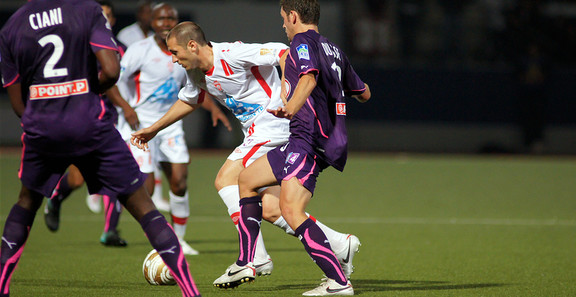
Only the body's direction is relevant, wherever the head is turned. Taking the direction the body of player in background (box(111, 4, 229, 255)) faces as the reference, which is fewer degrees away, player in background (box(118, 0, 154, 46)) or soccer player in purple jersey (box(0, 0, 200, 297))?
the soccer player in purple jersey

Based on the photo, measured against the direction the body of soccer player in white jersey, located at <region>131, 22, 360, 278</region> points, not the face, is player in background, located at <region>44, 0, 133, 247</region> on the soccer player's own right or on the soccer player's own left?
on the soccer player's own right

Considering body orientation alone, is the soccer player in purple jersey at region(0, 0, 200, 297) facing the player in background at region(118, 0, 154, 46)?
yes

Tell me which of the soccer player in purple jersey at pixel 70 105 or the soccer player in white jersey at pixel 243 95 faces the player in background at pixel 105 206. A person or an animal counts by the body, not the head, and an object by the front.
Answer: the soccer player in purple jersey

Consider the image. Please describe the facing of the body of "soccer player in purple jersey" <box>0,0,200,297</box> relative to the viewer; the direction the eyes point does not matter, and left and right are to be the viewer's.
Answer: facing away from the viewer

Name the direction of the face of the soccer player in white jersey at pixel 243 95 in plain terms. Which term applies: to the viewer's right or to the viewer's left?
to the viewer's left

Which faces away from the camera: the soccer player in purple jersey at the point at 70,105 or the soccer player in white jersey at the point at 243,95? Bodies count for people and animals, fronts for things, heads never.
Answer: the soccer player in purple jersey

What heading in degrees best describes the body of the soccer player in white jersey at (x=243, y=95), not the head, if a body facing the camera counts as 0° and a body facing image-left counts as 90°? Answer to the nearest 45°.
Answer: approximately 45°

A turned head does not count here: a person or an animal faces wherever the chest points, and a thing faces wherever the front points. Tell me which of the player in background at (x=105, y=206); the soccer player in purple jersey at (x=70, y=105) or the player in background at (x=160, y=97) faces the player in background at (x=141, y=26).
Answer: the soccer player in purple jersey

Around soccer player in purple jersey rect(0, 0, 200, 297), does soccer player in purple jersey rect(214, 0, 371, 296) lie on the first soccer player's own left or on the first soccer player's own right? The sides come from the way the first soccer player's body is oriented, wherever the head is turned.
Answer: on the first soccer player's own right

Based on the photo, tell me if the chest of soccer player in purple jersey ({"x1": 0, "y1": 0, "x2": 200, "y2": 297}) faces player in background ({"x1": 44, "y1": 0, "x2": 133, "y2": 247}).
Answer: yes
